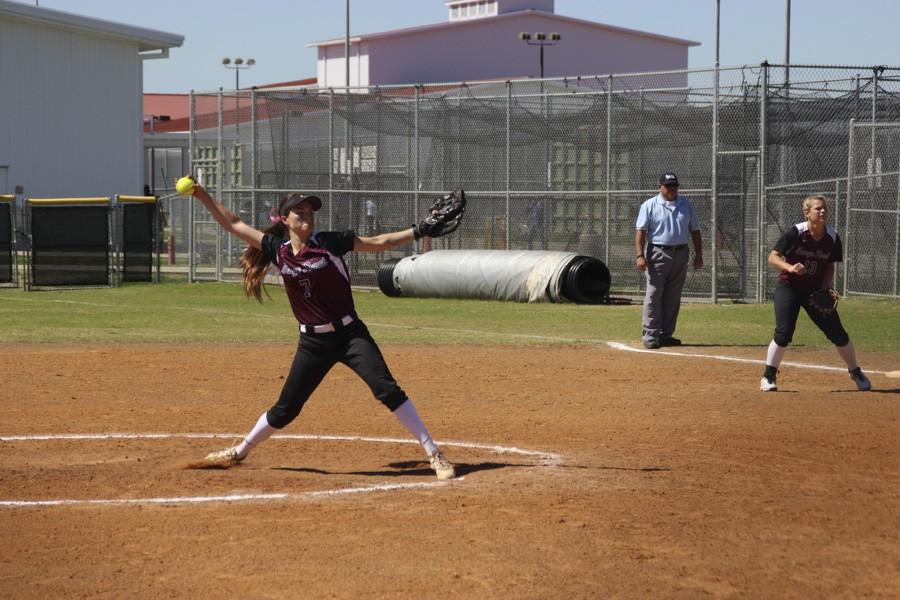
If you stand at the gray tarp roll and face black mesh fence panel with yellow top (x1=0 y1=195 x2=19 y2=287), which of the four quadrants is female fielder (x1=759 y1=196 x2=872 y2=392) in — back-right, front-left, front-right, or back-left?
back-left

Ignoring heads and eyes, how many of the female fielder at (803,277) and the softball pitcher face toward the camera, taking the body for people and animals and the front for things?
2

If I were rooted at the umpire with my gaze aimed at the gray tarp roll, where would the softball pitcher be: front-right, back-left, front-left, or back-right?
back-left

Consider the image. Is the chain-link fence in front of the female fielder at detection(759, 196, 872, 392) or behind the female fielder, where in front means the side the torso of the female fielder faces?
behind

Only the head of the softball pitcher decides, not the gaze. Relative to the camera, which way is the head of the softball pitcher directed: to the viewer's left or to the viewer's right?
to the viewer's right

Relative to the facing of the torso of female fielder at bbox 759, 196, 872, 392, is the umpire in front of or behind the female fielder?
behind

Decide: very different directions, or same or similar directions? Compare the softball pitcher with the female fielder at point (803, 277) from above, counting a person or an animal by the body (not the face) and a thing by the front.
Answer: same or similar directions

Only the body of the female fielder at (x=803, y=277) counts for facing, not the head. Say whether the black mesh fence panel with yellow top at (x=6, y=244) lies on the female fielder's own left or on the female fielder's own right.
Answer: on the female fielder's own right

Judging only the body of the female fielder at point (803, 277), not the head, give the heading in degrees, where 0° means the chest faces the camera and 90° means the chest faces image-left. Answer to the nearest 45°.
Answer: approximately 0°

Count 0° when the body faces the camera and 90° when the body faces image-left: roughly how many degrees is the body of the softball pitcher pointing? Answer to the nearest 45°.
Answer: approximately 0°
